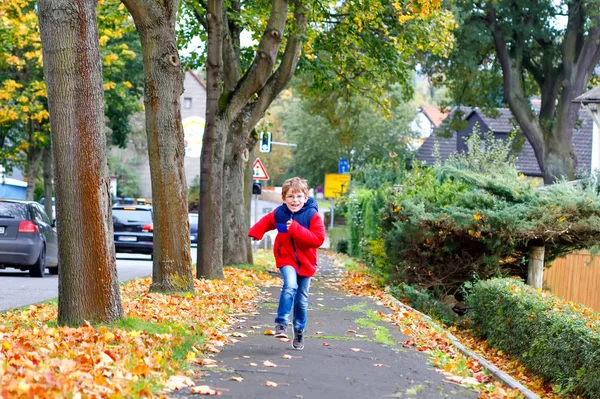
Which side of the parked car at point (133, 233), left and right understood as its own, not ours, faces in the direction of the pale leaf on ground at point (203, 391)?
back

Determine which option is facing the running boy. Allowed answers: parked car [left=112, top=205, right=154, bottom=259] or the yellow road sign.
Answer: the yellow road sign

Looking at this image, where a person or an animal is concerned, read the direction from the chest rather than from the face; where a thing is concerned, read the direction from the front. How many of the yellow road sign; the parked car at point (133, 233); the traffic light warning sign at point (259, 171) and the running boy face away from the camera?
1

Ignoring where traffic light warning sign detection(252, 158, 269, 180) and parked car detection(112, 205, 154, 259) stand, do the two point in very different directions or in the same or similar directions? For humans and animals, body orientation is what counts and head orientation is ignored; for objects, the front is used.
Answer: very different directions

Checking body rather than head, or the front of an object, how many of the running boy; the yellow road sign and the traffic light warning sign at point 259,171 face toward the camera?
3

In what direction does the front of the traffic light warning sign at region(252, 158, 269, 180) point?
toward the camera

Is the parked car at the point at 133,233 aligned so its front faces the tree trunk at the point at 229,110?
no

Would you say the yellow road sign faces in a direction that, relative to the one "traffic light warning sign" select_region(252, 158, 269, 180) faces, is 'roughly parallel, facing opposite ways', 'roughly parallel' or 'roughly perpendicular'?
roughly parallel

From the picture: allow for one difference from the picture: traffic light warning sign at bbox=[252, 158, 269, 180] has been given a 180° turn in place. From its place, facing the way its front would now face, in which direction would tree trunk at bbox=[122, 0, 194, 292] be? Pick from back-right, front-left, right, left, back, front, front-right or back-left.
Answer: back

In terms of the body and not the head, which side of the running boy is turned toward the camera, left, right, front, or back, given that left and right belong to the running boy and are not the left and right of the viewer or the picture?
front

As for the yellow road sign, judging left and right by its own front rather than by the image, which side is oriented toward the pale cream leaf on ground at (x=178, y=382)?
front

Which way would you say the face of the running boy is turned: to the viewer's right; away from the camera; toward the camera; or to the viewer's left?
toward the camera

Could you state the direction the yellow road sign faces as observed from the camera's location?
facing the viewer

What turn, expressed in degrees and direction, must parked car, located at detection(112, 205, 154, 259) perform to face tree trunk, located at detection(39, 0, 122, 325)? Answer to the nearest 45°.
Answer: approximately 180°

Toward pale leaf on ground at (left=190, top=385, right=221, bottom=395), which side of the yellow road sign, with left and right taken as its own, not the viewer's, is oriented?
front

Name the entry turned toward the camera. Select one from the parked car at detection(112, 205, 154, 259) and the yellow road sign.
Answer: the yellow road sign

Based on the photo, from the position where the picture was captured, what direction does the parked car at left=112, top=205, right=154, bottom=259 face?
facing away from the viewer

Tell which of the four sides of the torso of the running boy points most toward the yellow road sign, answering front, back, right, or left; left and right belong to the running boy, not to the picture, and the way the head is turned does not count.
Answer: back

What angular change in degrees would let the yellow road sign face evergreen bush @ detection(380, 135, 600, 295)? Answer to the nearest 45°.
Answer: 0° — it already faces it

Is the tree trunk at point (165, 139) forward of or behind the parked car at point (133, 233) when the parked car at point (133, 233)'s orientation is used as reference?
behind
